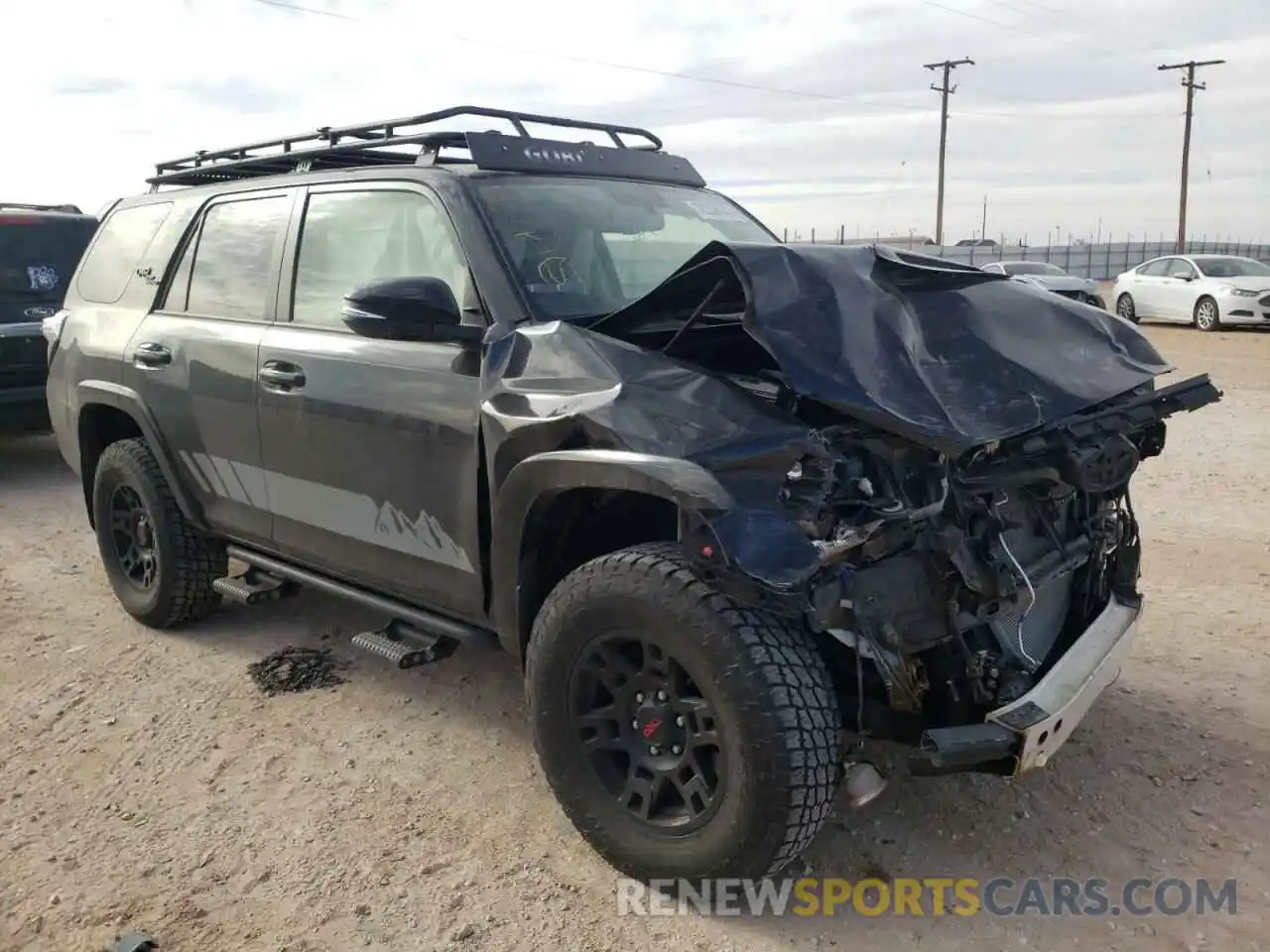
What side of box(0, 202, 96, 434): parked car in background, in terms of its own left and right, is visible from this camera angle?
back

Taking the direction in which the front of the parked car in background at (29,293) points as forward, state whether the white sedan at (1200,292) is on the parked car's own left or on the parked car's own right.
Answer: on the parked car's own right

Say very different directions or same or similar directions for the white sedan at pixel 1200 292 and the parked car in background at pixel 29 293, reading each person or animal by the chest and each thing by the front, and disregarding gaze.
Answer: very different directions

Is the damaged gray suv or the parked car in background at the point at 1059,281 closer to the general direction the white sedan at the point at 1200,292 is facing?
the damaged gray suv

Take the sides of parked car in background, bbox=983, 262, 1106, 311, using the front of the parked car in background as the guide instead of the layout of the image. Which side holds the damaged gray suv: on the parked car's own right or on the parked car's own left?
on the parked car's own right

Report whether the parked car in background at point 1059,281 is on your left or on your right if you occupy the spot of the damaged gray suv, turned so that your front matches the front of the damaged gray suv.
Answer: on your left

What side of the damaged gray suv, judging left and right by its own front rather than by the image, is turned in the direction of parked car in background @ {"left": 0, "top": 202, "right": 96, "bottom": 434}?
back

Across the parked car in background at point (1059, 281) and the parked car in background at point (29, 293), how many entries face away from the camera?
1

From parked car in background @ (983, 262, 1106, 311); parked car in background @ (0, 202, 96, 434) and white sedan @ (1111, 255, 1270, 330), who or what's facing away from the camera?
parked car in background @ (0, 202, 96, 434)

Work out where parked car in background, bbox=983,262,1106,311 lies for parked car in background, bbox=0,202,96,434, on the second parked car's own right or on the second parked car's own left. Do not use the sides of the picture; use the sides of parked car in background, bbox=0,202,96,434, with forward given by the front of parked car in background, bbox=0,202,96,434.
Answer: on the second parked car's own right
